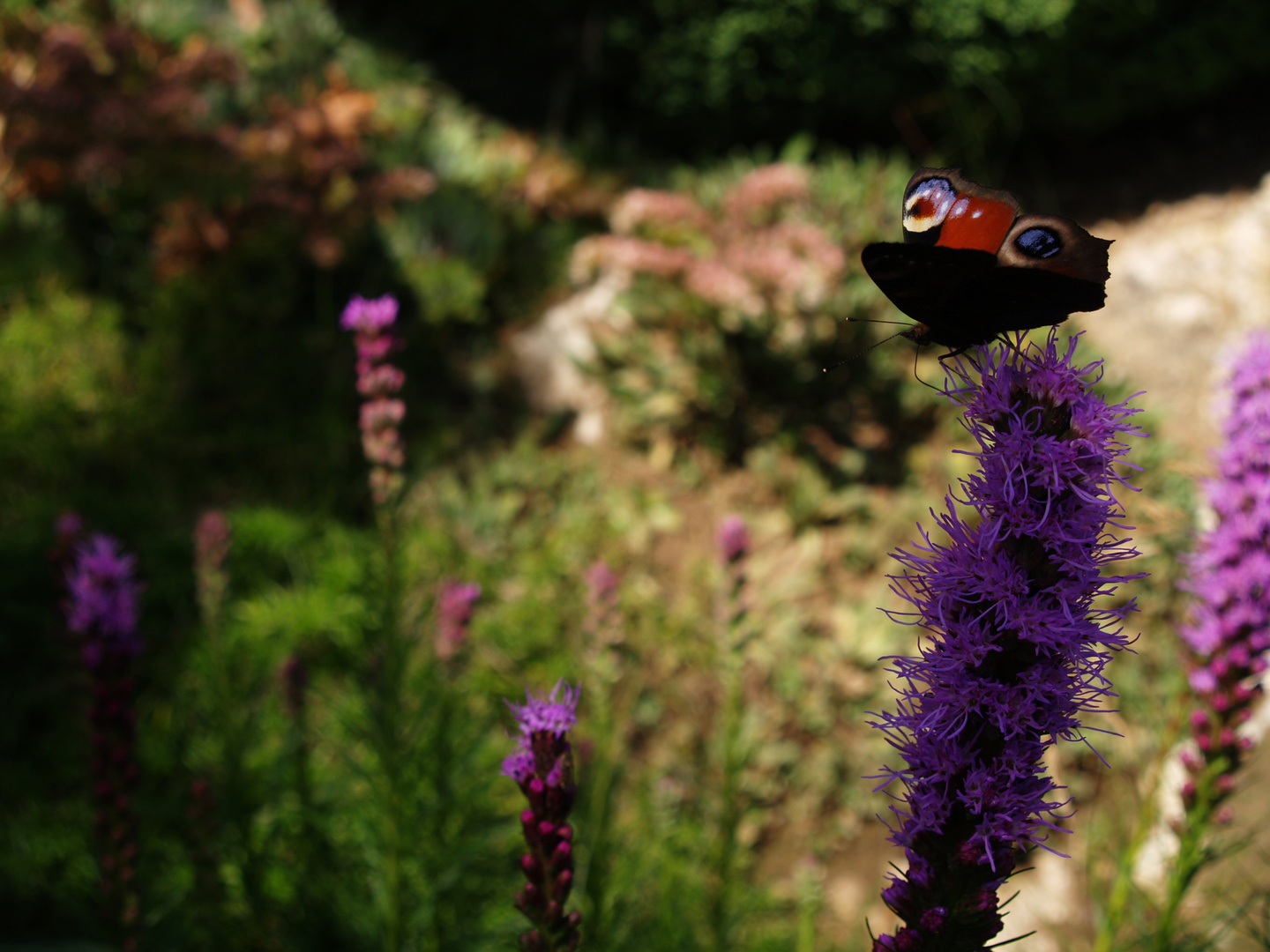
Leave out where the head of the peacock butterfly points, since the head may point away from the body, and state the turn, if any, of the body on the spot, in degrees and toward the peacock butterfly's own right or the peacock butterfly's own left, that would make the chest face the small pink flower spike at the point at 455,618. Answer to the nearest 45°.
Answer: approximately 45° to the peacock butterfly's own right

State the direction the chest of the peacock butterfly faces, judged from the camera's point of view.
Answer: to the viewer's left

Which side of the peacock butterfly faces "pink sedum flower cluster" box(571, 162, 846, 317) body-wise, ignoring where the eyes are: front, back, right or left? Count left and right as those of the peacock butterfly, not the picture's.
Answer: right

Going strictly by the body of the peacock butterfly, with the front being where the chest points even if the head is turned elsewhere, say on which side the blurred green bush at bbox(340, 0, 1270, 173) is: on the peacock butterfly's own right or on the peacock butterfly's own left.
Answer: on the peacock butterfly's own right

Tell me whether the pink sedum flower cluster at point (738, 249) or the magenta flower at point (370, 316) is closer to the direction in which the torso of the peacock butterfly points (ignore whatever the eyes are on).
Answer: the magenta flower

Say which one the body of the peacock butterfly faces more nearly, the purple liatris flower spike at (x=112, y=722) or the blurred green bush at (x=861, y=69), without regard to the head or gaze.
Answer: the purple liatris flower spike
